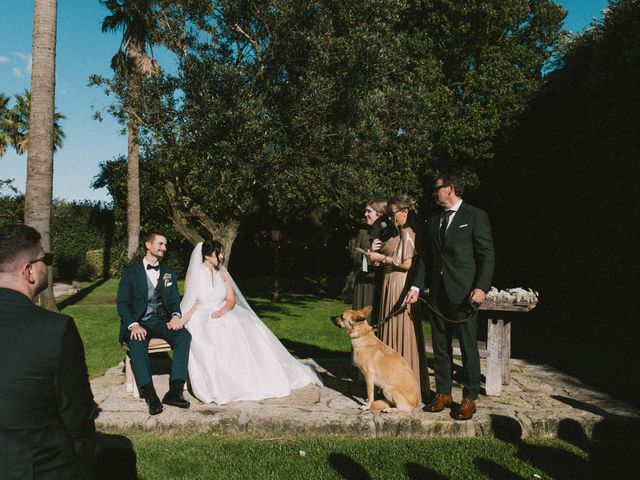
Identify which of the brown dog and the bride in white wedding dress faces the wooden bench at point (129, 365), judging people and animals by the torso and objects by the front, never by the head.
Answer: the brown dog

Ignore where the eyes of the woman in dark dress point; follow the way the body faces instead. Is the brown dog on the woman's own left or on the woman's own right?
on the woman's own left

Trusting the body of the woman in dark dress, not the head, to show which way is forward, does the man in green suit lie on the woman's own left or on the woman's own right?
on the woman's own left

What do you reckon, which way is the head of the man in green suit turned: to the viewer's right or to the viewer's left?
to the viewer's left

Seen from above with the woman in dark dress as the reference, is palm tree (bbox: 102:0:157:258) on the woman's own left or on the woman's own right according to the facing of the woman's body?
on the woman's own right

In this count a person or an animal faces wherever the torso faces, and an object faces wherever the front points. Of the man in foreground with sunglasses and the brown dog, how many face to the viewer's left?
1

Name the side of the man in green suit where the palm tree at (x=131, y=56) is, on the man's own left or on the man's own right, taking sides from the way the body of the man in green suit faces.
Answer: on the man's own right

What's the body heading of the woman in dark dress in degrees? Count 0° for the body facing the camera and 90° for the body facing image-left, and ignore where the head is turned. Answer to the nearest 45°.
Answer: approximately 45°

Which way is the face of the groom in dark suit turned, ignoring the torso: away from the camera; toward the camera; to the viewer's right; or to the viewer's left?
to the viewer's right

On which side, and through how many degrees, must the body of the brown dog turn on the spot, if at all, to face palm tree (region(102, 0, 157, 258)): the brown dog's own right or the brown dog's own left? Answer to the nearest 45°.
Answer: approximately 45° to the brown dog's own right

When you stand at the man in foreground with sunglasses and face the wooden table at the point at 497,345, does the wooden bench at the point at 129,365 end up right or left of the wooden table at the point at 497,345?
left

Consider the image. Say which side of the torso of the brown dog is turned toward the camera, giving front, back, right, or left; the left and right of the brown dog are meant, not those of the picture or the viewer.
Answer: left

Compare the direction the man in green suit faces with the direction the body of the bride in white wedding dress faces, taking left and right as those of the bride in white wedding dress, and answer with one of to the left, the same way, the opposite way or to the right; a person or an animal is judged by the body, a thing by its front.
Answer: to the right

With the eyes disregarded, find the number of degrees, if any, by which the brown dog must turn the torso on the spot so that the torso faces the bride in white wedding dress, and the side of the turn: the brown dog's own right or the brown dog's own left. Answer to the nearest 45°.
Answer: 0° — it already faces them
